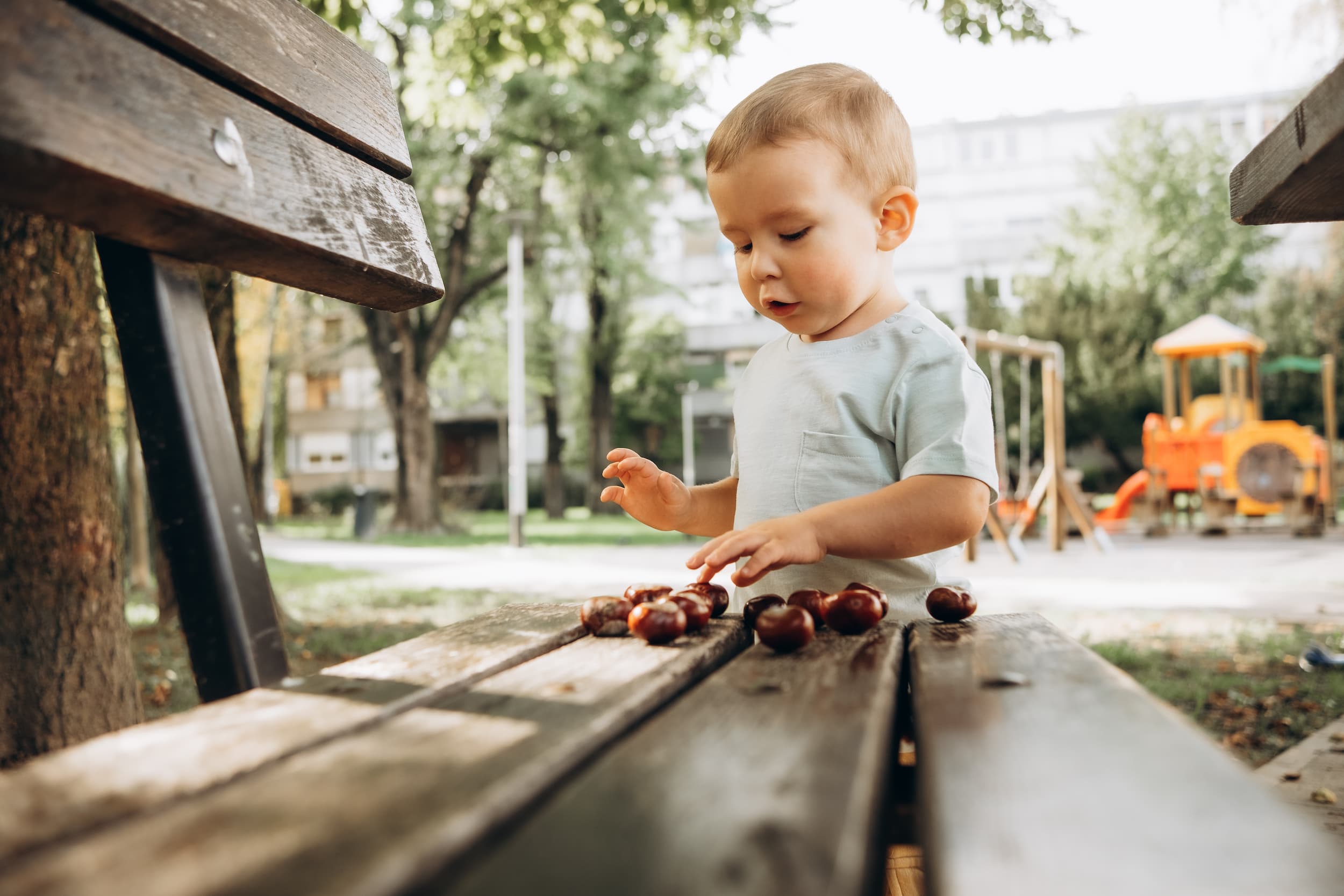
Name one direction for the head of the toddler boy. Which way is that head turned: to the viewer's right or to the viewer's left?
to the viewer's left

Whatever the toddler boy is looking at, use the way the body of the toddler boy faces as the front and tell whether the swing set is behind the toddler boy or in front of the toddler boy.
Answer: behind

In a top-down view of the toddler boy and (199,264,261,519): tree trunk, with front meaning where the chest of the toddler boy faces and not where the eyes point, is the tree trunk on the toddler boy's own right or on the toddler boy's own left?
on the toddler boy's own right

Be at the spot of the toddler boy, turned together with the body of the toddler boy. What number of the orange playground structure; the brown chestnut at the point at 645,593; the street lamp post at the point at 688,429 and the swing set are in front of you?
1

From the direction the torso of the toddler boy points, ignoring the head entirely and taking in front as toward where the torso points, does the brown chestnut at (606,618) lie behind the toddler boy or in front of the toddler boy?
in front

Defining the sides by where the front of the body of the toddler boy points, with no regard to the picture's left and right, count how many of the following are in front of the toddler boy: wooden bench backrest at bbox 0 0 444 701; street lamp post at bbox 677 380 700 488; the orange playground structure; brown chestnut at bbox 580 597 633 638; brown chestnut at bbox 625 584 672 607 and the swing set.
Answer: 3

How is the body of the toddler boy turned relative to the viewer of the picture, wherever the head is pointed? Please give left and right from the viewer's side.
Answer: facing the viewer and to the left of the viewer

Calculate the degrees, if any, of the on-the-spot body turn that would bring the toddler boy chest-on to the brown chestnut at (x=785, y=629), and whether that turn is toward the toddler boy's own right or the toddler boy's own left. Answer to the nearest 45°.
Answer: approximately 45° to the toddler boy's own left
